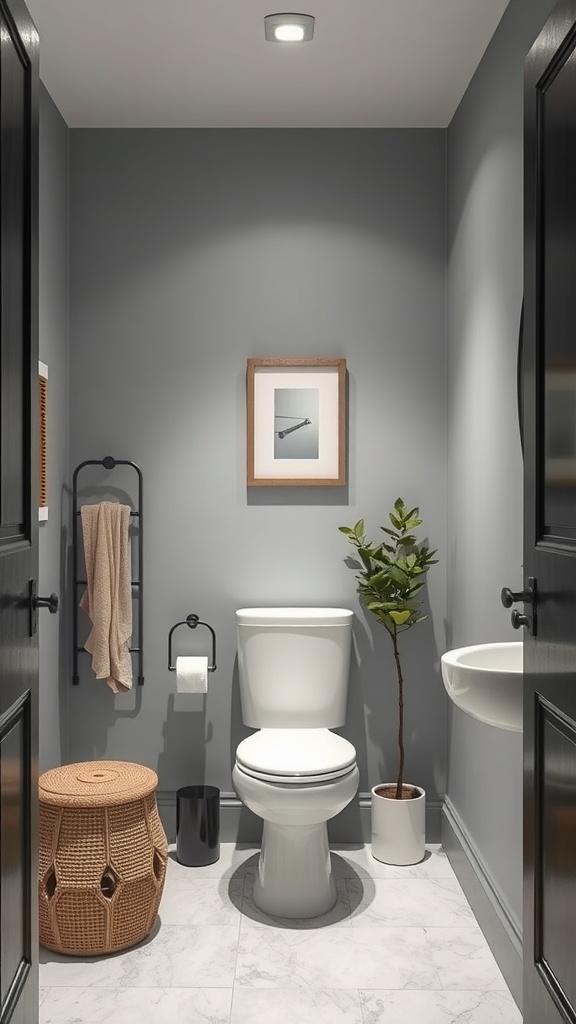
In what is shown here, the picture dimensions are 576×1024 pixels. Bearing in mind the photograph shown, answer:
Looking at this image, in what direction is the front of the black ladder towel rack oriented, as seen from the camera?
facing the viewer

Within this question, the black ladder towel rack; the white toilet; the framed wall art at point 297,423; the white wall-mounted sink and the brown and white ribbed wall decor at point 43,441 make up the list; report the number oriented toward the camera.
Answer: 3

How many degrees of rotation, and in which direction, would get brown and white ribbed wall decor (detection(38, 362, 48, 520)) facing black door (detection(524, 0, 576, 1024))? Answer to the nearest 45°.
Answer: approximately 45° to its right

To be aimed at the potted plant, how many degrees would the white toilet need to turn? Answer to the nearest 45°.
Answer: approximately 135° to its left

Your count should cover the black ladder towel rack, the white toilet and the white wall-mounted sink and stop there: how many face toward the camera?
2

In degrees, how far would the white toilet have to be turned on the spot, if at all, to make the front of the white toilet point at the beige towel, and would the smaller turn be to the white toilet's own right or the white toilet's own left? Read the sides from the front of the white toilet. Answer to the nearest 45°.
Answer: approximately 135° to the white toilet's own right

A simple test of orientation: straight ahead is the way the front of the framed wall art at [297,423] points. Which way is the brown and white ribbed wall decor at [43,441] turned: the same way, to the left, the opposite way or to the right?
to the left

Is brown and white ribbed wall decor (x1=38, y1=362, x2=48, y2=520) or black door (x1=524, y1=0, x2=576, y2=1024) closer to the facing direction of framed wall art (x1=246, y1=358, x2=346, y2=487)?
the black door

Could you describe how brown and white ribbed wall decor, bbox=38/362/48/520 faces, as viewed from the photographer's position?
facing to the right of the viewer

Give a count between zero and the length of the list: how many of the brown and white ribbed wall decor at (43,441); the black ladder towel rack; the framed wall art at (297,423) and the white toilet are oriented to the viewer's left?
0

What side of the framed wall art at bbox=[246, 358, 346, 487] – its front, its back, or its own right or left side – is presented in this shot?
front

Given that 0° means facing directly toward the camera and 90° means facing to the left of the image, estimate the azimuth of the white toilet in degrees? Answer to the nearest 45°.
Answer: approximately 0°
